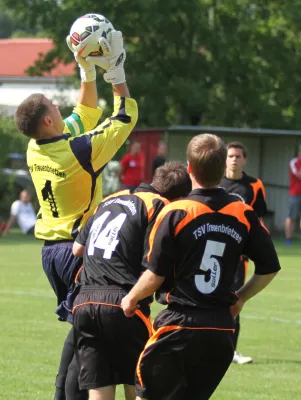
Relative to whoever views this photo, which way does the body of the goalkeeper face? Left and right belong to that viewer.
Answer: facing away from the viewer and to the right of the viewer

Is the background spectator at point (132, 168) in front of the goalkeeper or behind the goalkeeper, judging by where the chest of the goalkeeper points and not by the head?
in front
